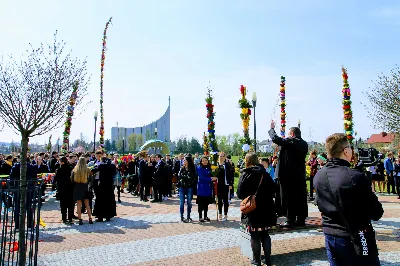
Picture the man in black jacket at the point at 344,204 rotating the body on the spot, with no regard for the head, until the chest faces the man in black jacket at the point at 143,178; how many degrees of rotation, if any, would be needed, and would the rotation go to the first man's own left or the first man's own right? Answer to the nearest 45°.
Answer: approximately 90° to the first man's own left

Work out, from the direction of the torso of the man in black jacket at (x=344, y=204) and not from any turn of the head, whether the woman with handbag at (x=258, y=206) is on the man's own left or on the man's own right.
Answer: on the man's own left

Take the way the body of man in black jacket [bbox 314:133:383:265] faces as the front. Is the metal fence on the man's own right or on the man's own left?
on the man's own left

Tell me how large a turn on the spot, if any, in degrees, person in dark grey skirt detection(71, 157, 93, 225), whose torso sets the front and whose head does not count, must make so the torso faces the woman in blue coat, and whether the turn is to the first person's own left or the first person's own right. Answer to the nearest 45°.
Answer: approximately 90° to the first person's own right

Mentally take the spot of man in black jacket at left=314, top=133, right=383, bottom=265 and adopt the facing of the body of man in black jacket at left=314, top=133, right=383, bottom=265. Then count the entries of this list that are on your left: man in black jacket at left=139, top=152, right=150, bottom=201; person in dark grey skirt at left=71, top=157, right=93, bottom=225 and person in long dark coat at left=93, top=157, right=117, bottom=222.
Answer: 3

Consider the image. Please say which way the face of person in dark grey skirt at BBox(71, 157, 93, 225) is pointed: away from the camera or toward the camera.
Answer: away from the camera

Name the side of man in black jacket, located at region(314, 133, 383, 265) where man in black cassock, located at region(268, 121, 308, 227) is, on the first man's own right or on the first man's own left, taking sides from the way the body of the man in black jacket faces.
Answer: on the first man's own left

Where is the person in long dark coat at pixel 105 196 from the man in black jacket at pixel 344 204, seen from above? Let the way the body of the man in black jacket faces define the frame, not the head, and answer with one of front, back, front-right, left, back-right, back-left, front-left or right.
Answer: left

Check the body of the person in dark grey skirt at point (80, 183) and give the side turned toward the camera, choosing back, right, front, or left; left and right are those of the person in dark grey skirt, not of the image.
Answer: back
